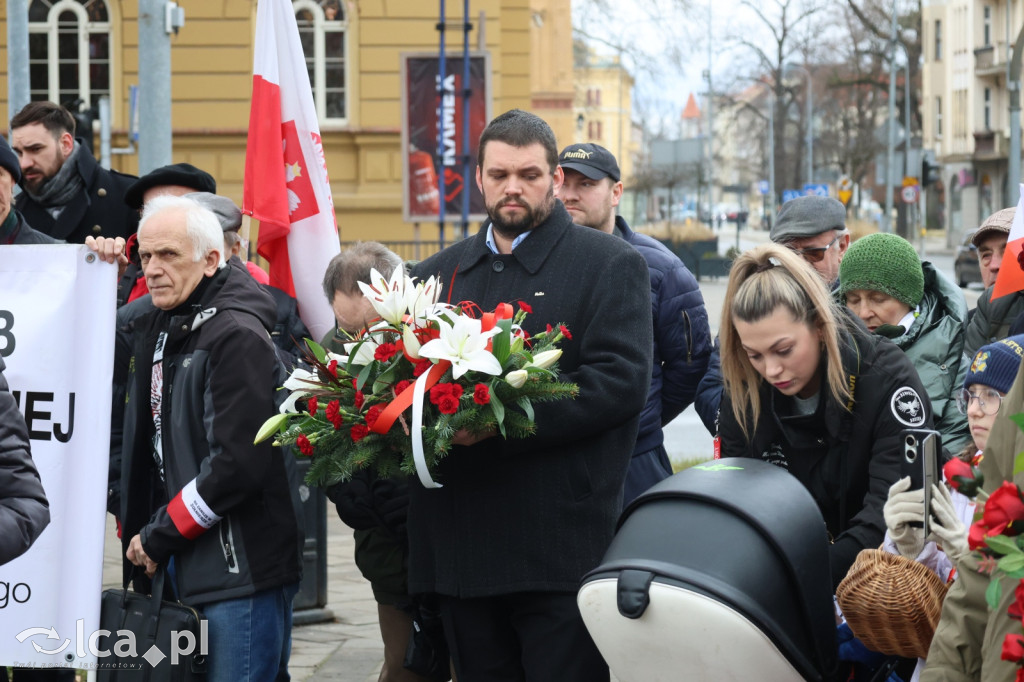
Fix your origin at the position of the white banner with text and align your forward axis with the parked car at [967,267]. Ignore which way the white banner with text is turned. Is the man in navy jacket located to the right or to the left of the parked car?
right

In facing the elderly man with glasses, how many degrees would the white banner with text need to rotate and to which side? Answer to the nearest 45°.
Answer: approximately 90° to its left

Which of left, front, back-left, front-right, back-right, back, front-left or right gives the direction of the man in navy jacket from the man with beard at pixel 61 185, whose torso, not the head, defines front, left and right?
left

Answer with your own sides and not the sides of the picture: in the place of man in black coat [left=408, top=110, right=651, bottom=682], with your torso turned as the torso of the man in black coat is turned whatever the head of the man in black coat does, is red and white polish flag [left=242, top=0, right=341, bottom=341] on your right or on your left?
on your right

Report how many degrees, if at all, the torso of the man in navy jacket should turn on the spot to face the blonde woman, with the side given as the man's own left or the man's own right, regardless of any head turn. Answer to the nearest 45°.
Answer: approximately 45° to the man's own left

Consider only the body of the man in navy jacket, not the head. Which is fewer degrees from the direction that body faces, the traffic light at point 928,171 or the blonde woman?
the blonde woman

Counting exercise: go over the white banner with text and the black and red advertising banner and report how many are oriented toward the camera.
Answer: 2

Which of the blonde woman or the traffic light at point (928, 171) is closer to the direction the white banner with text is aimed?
the blonde woman

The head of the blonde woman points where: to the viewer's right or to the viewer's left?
to the viewer's left

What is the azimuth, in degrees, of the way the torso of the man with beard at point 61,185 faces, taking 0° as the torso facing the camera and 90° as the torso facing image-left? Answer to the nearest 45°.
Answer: approximately 45°

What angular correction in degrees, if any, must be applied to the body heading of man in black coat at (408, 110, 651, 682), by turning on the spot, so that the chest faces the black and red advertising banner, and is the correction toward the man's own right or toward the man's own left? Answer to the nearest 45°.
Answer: approximately 135° to the man's own right

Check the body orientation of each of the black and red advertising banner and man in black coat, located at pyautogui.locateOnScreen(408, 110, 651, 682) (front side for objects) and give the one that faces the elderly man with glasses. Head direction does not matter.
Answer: the black and red advertising banner

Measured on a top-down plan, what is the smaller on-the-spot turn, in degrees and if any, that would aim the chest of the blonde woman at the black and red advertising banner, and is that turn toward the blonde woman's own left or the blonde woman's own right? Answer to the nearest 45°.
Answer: approximately 135° to the blonde woman's own right

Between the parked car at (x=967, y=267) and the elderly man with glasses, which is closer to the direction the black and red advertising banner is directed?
the elderly man with glasses
